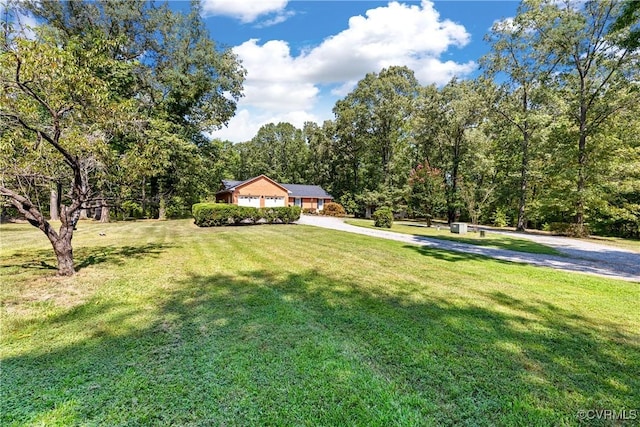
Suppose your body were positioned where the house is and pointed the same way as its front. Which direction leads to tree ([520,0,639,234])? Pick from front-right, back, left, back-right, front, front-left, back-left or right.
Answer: front-left

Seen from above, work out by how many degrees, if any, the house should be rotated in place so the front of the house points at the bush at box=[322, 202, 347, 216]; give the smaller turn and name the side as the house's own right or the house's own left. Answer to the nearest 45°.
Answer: approximately 90° to the house's own left

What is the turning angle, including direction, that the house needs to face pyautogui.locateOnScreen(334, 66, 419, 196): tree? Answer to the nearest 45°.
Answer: approximately 90° to its left

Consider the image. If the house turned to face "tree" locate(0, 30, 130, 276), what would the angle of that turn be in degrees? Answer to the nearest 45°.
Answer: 0° — it already faces it

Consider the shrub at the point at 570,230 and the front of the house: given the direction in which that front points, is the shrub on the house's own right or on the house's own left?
on the house's own left

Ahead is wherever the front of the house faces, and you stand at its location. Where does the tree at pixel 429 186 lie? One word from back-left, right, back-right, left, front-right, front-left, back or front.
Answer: front-left

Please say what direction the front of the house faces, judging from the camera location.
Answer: facing the viewer

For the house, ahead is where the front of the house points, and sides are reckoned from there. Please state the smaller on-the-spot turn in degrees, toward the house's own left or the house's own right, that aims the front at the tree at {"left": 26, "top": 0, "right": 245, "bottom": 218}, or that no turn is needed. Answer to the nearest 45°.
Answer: approximately 45° to the house's own right

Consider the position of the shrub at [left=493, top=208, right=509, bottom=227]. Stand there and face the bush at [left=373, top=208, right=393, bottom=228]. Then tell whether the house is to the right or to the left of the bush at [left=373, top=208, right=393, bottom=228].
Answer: right

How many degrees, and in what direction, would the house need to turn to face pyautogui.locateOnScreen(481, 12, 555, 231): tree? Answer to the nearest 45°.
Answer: approximately 45° to its left

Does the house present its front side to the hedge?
yes

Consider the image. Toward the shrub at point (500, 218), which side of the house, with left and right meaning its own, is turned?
left
